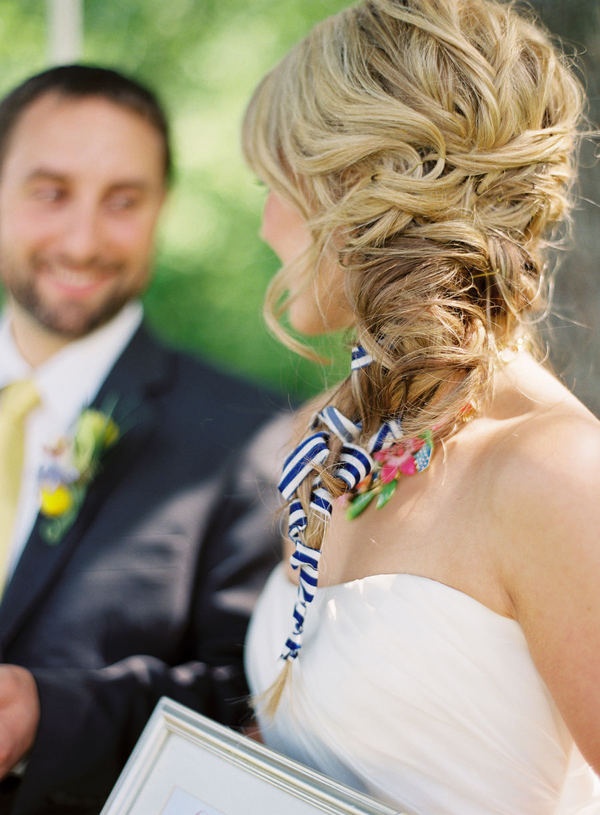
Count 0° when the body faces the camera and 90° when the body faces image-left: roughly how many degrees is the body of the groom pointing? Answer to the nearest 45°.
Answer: approximately 45°

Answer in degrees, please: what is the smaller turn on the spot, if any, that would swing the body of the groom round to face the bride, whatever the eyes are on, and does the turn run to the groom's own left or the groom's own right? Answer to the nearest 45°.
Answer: approximately 90° to the groom's own left
